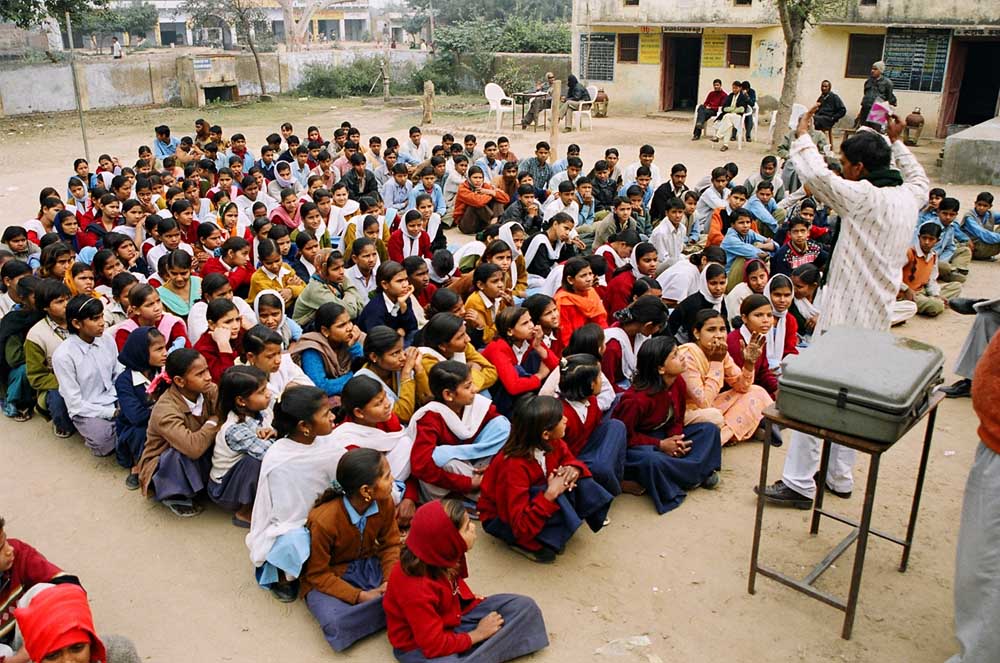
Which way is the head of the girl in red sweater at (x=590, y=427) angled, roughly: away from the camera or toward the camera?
away from the camera

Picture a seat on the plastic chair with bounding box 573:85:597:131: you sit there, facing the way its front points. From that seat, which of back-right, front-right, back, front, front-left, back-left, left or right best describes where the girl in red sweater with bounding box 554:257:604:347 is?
front-left

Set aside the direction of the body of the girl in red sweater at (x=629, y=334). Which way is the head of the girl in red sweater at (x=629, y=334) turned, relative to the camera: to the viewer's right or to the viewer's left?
to the viewer's right

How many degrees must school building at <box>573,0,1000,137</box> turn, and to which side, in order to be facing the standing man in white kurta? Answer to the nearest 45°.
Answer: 0° — it already faces them

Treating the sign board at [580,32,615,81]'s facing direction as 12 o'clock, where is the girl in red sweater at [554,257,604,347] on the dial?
The girl in red sweater is roughly at 12 o'clock from the sign board.

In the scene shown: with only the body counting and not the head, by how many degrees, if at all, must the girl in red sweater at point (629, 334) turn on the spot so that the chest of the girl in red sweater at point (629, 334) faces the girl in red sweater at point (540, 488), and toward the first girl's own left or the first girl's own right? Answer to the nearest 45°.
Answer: approximately 90° to the first girl's own right

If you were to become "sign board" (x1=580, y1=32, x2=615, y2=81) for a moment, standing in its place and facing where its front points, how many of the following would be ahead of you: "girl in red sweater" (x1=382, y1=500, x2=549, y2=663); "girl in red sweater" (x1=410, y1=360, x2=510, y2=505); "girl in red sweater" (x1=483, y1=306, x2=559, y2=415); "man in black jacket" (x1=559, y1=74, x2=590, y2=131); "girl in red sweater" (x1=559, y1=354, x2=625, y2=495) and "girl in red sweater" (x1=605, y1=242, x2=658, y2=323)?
6

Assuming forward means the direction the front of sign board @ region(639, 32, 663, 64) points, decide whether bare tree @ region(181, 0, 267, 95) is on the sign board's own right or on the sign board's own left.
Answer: on the sign board's own right

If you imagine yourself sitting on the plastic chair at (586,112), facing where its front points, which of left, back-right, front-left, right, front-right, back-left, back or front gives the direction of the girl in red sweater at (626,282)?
front-left

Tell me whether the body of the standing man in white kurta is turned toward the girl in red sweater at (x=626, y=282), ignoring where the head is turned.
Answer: yes

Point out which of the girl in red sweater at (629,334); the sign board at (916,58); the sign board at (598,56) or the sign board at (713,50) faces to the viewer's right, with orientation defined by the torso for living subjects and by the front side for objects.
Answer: the girl in red sweater

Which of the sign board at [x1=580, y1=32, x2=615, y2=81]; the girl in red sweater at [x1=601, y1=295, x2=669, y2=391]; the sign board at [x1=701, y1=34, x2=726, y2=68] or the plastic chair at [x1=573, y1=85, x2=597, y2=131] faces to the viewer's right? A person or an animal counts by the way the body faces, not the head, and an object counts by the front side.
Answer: the girl in red sweater
